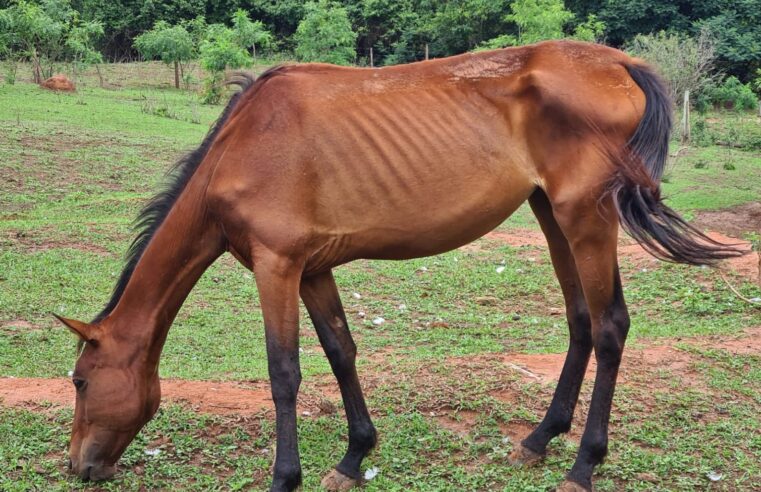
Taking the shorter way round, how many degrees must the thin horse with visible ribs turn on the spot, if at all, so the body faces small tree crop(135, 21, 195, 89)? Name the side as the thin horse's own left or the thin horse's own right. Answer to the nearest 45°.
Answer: approximately 90° to the thin horse's own right

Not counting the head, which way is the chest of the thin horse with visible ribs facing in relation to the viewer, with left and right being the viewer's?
facing to the left of the viewer

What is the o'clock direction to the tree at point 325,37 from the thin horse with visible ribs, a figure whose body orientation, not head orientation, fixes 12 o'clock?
The tree is roughly at 3 o'clock from the thin horse with visible ribs.

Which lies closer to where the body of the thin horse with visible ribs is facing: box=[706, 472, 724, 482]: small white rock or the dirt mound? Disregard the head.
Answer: the dirt mound

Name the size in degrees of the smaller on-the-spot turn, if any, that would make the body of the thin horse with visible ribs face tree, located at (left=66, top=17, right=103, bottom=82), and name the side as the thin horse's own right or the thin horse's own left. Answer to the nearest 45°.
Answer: approximately 45° to the thin horse's own right

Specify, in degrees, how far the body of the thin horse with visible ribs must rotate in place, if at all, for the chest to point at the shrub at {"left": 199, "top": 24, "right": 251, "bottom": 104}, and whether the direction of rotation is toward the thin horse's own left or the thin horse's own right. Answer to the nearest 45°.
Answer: approximately 90° to the thin horse's own right

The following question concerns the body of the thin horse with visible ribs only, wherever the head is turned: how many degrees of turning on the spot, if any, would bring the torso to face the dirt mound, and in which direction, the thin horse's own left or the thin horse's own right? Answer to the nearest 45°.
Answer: approximately 45° to the thin horse's own right

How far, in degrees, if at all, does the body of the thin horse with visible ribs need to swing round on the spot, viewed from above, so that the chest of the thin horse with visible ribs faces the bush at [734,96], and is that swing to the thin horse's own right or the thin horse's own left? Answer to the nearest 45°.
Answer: approximately 135° to the thin horse's own right

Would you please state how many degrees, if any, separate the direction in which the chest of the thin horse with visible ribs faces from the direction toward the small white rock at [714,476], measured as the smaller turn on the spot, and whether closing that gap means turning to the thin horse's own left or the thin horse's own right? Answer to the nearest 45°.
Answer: approximately 180°

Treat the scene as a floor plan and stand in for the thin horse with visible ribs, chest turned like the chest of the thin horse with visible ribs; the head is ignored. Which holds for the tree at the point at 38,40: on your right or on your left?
on your right

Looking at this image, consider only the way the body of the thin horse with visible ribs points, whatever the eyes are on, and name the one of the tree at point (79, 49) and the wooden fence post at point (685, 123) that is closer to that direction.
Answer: the tree
